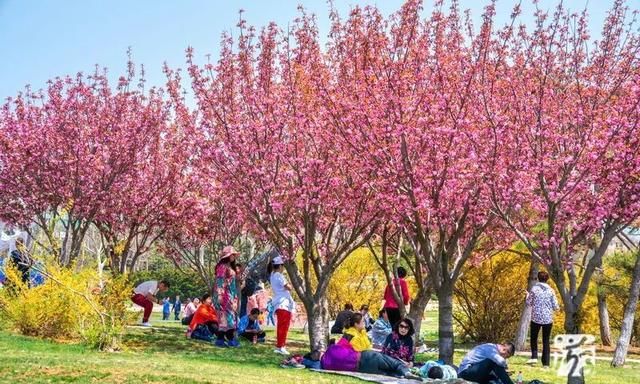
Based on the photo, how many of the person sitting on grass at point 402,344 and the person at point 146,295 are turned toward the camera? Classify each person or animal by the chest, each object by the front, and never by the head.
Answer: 1

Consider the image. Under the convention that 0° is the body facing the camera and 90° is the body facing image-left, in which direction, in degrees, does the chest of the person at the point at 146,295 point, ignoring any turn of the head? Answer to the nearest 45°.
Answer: approximately 270°

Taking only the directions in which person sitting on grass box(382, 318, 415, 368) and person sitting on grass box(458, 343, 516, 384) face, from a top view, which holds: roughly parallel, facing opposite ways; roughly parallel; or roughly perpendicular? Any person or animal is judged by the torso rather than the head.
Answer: roughly perpendicular
